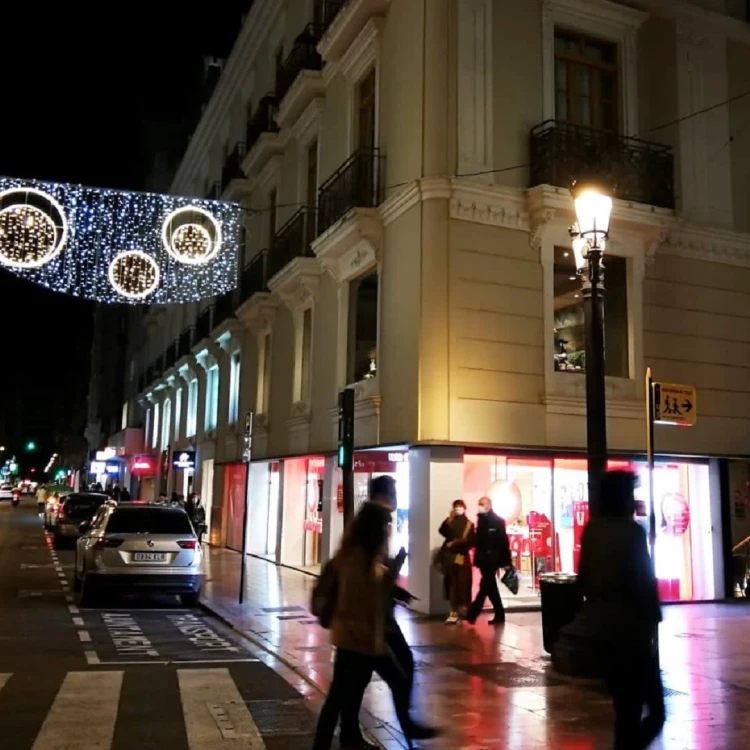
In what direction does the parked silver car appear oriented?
away from the camera

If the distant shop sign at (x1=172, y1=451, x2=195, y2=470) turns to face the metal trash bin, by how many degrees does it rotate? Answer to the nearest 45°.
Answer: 0° — it already faces it

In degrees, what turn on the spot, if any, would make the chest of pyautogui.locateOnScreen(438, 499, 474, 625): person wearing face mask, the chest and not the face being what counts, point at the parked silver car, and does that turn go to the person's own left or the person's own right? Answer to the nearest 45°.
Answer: approximately 45° to the person's own right

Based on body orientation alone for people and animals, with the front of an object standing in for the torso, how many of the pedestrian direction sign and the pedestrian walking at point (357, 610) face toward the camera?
1

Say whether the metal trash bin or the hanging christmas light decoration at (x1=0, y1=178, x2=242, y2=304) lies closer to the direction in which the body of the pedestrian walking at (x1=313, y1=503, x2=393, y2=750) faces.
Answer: the metal trash bin

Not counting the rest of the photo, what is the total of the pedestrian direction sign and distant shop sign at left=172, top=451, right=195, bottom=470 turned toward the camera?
2

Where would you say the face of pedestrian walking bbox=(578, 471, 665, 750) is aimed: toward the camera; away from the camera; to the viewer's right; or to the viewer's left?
away from the camera

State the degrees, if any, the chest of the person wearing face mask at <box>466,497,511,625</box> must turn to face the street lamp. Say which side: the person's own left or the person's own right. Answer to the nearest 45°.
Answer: approximately 45° to the person's own left

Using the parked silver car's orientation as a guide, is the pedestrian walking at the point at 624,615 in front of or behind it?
behind

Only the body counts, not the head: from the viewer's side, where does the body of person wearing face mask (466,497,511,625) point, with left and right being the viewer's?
facing the viewer and to the left of the viewer

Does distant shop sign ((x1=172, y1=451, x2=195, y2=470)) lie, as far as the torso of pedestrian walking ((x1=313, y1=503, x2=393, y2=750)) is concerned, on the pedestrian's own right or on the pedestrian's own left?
on the pedestrian's own left

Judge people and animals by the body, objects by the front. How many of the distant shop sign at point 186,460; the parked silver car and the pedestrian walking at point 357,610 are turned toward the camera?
1

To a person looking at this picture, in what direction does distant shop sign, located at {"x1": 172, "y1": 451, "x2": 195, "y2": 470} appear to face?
facing the viewer

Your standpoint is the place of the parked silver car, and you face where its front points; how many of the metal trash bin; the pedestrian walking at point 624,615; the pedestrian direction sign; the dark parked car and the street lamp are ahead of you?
1
